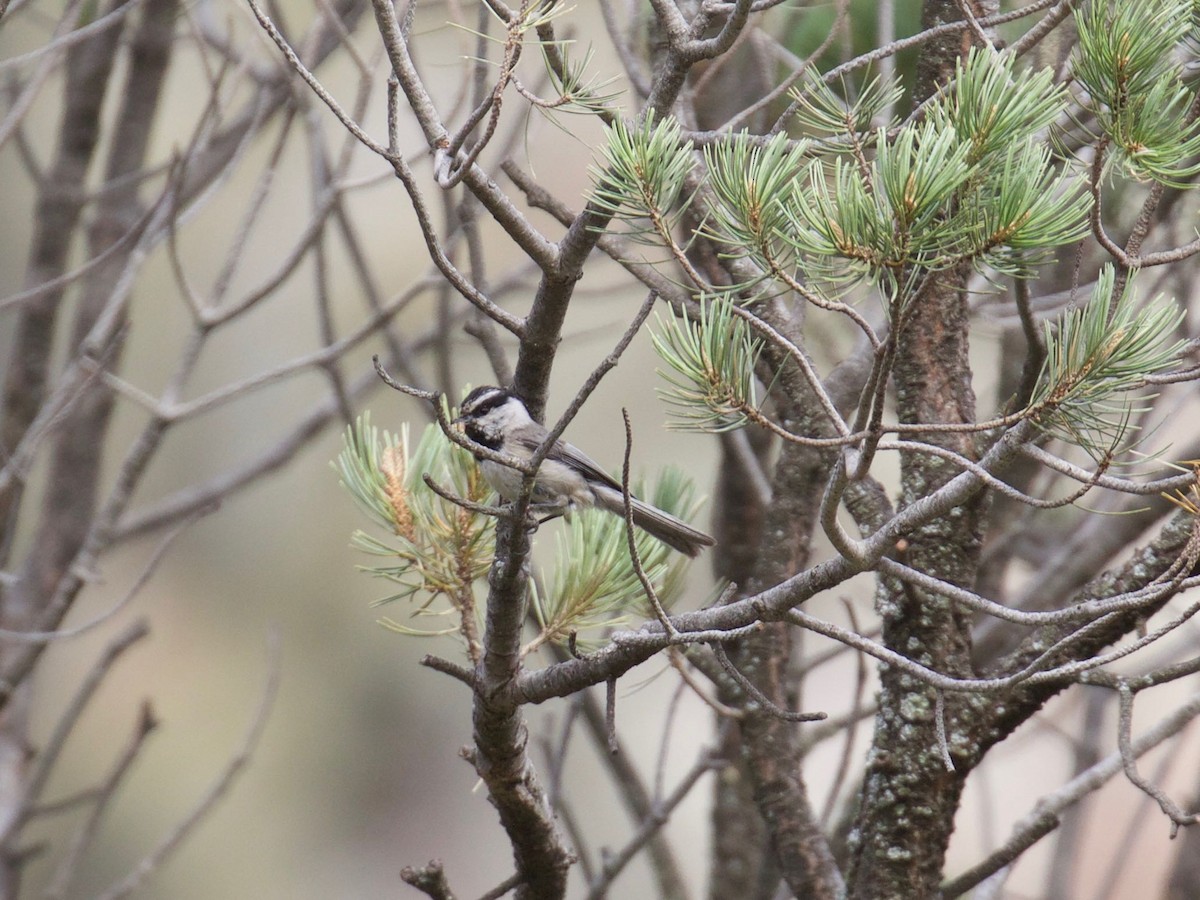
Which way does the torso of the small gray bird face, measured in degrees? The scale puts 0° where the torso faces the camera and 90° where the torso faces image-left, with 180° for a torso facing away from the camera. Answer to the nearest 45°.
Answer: approximately 90°

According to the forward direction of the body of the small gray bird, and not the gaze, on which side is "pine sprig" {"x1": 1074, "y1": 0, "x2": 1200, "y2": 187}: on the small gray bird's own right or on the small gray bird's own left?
on the small gray bird's own left

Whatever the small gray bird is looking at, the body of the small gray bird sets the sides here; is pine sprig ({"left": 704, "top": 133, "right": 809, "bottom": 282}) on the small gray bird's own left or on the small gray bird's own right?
on the small gray bird's own left

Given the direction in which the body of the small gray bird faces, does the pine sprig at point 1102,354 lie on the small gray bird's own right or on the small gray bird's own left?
on the small gray bird's own left

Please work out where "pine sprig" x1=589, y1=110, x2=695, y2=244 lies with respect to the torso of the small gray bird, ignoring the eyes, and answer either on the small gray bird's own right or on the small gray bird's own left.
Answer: on the small gray bird's own left
